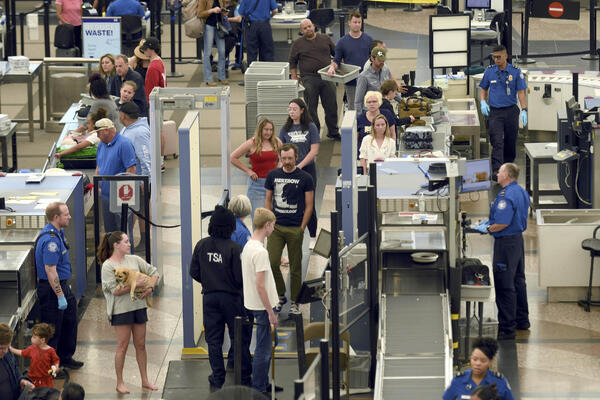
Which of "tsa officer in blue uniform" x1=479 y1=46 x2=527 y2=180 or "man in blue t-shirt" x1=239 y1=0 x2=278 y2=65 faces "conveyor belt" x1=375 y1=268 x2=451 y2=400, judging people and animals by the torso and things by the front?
the tsa officer in blue uniform

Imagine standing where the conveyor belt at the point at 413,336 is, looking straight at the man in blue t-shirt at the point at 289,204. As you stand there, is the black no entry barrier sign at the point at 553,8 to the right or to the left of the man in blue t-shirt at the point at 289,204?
right

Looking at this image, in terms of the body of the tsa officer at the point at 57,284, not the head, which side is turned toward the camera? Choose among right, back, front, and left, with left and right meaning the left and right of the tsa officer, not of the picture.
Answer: right

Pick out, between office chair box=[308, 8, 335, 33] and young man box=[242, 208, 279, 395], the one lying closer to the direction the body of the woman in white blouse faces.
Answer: the young man

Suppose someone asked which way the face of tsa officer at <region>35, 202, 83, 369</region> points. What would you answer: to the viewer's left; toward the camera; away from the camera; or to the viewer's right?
to the viewer's right

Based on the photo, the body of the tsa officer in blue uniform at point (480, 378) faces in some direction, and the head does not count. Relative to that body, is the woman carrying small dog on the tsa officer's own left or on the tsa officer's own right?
on the tsa officer's own right

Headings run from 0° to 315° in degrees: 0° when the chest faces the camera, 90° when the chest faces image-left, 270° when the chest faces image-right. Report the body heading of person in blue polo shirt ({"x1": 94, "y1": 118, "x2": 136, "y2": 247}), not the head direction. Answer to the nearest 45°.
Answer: approximately 45°

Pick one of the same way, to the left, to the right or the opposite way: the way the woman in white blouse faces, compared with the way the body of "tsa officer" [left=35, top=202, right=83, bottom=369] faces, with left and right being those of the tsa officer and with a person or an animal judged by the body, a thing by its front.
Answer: to the right

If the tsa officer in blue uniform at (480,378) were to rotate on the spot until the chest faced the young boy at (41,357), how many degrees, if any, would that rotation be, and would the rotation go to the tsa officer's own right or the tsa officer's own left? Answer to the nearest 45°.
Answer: approximately 90° to the tsa officer's own right
